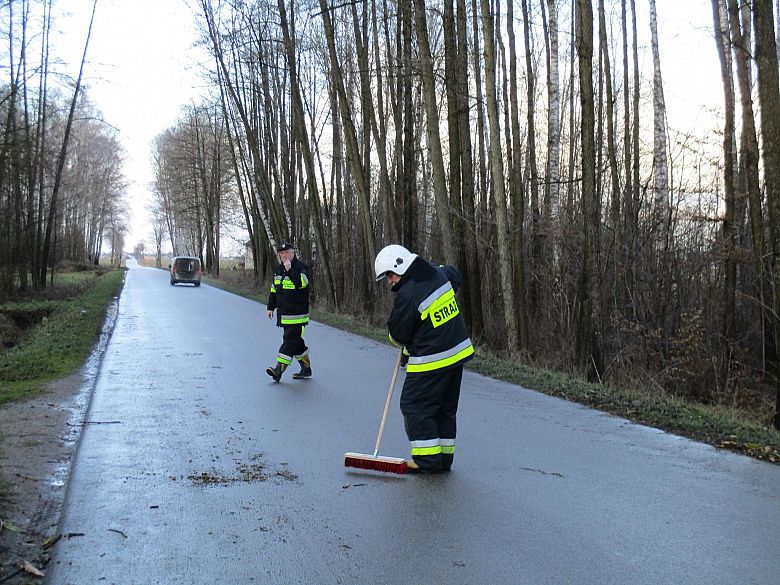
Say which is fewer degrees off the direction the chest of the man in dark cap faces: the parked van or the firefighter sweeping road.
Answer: the firefighter sweeping road

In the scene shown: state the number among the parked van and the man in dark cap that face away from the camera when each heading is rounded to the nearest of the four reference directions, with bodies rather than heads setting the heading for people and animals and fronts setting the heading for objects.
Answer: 1

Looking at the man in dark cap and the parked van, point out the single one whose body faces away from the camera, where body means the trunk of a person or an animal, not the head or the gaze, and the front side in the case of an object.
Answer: the parked van

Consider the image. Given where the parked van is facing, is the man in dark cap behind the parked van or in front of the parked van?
behind

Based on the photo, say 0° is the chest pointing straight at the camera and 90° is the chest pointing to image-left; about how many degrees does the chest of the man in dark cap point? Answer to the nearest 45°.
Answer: approximately 45°

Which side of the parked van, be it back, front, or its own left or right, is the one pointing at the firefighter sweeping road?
back

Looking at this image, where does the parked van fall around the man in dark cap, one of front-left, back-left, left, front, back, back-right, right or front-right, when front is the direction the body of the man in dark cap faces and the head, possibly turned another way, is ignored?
back-right

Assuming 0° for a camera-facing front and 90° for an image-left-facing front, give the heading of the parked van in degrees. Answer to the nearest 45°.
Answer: approximately 180°
